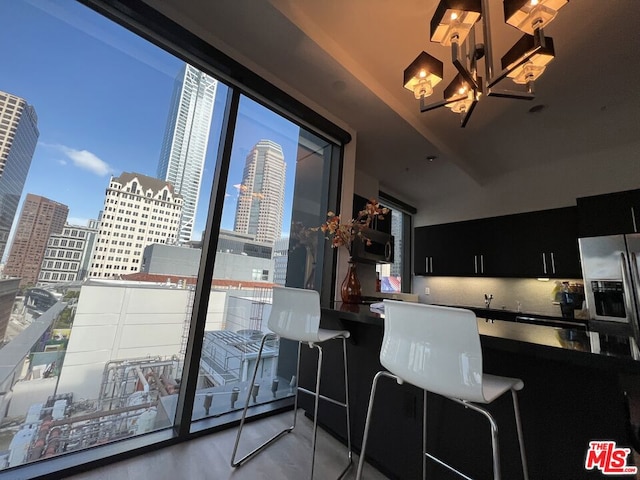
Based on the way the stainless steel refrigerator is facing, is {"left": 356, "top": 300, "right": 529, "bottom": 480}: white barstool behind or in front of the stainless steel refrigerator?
in front

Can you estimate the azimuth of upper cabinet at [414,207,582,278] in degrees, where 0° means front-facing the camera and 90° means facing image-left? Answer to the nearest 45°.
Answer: approximately 45°

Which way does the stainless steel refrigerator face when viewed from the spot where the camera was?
facing the viewer and to the left of the viewer

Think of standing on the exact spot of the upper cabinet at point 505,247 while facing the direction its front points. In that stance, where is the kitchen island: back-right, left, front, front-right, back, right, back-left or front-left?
front-left

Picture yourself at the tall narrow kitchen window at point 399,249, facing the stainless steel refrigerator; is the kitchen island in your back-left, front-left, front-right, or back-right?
front-right

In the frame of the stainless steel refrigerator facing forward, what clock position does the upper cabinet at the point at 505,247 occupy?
The upper cabinet is roughly at 2 o'clock from the stainless steel refrigerator.

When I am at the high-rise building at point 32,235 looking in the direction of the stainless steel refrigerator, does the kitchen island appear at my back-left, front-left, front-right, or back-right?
front-right

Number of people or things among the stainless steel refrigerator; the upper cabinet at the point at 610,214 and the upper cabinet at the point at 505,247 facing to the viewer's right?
0

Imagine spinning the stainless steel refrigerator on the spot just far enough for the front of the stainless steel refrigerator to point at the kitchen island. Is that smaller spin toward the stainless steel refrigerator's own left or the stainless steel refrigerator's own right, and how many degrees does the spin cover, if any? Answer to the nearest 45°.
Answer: approximately 45° to the stainless steel refrigerator's own left
